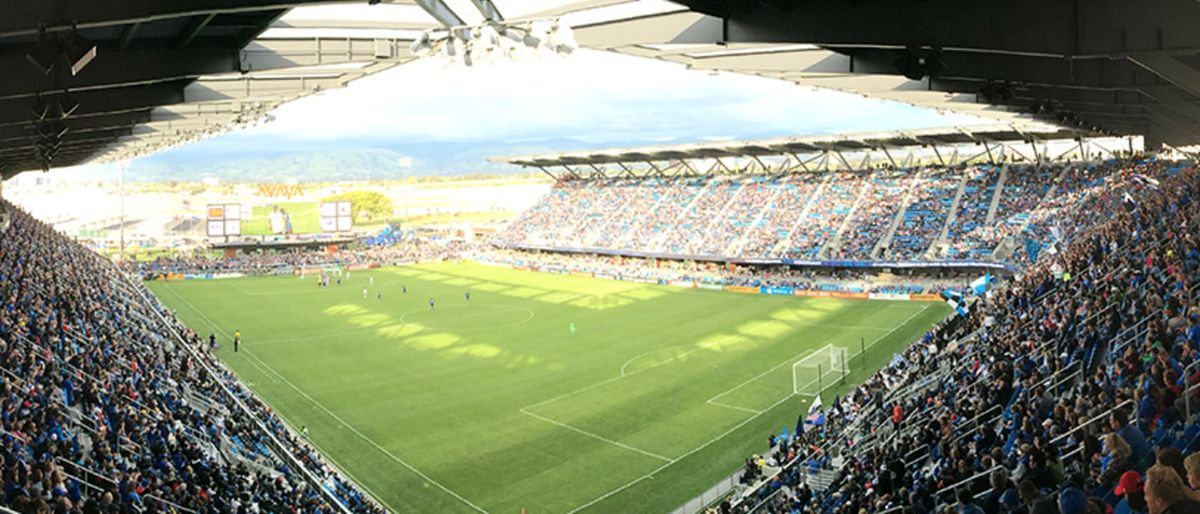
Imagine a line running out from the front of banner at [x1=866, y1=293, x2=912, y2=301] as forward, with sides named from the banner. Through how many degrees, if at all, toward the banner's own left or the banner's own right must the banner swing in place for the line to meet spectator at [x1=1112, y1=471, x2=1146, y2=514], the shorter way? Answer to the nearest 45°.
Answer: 0° — it already faces them

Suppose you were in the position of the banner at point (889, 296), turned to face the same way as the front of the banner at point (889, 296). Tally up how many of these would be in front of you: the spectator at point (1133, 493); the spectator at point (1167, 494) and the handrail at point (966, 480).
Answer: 3

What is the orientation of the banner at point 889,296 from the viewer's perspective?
toward the camera

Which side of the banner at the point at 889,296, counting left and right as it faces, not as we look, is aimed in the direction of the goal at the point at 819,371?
front

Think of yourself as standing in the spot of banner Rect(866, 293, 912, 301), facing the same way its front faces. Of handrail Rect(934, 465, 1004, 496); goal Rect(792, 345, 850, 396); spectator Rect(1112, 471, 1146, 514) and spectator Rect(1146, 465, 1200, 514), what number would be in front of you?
4

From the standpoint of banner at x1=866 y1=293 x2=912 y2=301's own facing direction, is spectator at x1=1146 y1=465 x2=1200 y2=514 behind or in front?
in front

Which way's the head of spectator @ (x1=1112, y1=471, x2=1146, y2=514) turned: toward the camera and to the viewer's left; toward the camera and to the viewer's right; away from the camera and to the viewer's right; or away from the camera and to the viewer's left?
away from the camera and to the viewer's left

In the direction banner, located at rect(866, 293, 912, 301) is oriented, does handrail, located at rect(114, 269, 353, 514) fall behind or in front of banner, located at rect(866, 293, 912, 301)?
in front

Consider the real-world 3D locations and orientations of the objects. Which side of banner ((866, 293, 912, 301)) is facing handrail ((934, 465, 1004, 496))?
front

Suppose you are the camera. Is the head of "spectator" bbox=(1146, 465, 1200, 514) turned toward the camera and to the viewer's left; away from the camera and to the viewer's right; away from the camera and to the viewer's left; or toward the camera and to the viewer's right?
away from the camera and to the viewer's left
